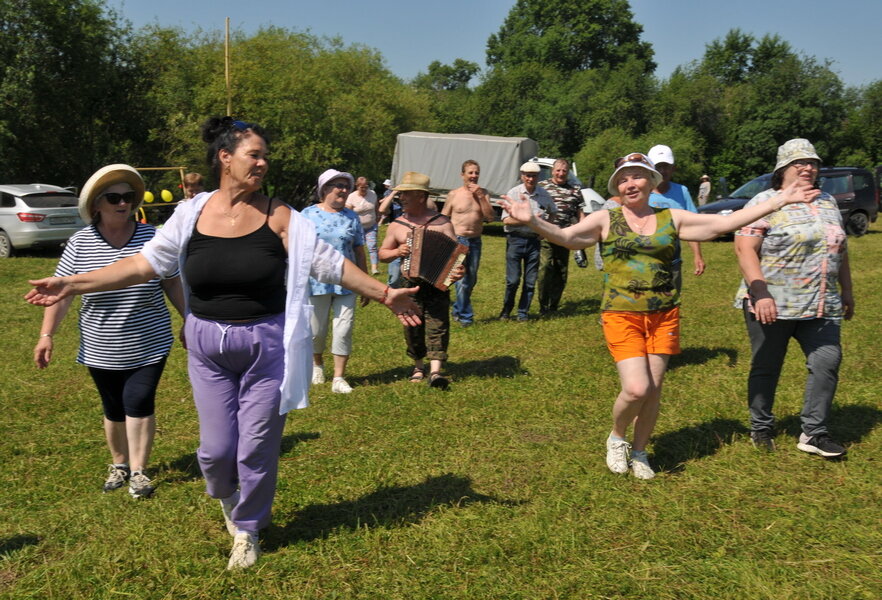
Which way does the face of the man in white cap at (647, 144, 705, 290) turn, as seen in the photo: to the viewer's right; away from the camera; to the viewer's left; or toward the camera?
toward the camera

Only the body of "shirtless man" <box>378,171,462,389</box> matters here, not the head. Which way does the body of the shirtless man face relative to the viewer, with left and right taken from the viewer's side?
facing the viewer

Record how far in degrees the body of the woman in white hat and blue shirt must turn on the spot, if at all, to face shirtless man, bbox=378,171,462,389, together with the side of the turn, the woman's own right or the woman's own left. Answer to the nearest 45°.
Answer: approximately 90° to the woman's own left

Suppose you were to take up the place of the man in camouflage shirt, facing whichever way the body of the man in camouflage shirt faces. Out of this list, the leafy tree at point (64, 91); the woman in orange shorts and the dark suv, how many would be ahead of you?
1

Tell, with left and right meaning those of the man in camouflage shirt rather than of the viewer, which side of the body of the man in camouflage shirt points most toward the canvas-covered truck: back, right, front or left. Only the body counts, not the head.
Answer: back

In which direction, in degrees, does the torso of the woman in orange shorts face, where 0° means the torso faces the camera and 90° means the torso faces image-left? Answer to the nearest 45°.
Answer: approximately 0°

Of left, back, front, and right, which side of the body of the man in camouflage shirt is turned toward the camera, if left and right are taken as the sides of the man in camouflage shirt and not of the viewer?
front

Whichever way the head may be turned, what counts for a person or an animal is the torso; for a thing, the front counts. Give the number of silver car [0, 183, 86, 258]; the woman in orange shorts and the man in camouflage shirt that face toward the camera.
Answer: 2

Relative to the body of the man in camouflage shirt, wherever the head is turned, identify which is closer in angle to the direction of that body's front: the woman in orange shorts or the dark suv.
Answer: the woman in orange shorts

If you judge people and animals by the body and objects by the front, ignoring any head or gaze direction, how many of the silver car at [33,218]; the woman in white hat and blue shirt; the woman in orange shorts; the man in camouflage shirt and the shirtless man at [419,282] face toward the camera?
4

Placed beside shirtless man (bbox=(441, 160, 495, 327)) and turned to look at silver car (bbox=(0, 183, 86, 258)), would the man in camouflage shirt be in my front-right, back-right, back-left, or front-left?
back-right

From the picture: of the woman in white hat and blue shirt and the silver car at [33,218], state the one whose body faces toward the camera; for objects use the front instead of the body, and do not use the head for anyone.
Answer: the woman in white hat and blue shirt

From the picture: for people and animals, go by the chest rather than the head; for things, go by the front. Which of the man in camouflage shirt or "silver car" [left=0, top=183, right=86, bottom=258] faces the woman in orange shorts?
the man in camouflage shirt

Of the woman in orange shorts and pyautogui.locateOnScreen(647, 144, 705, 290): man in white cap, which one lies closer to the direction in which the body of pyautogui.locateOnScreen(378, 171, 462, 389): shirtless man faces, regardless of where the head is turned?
the woman in orange shorts

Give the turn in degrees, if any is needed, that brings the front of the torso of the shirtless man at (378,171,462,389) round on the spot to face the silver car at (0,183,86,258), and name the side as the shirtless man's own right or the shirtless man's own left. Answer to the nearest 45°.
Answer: approximately 135° to the shirtless man's own right
